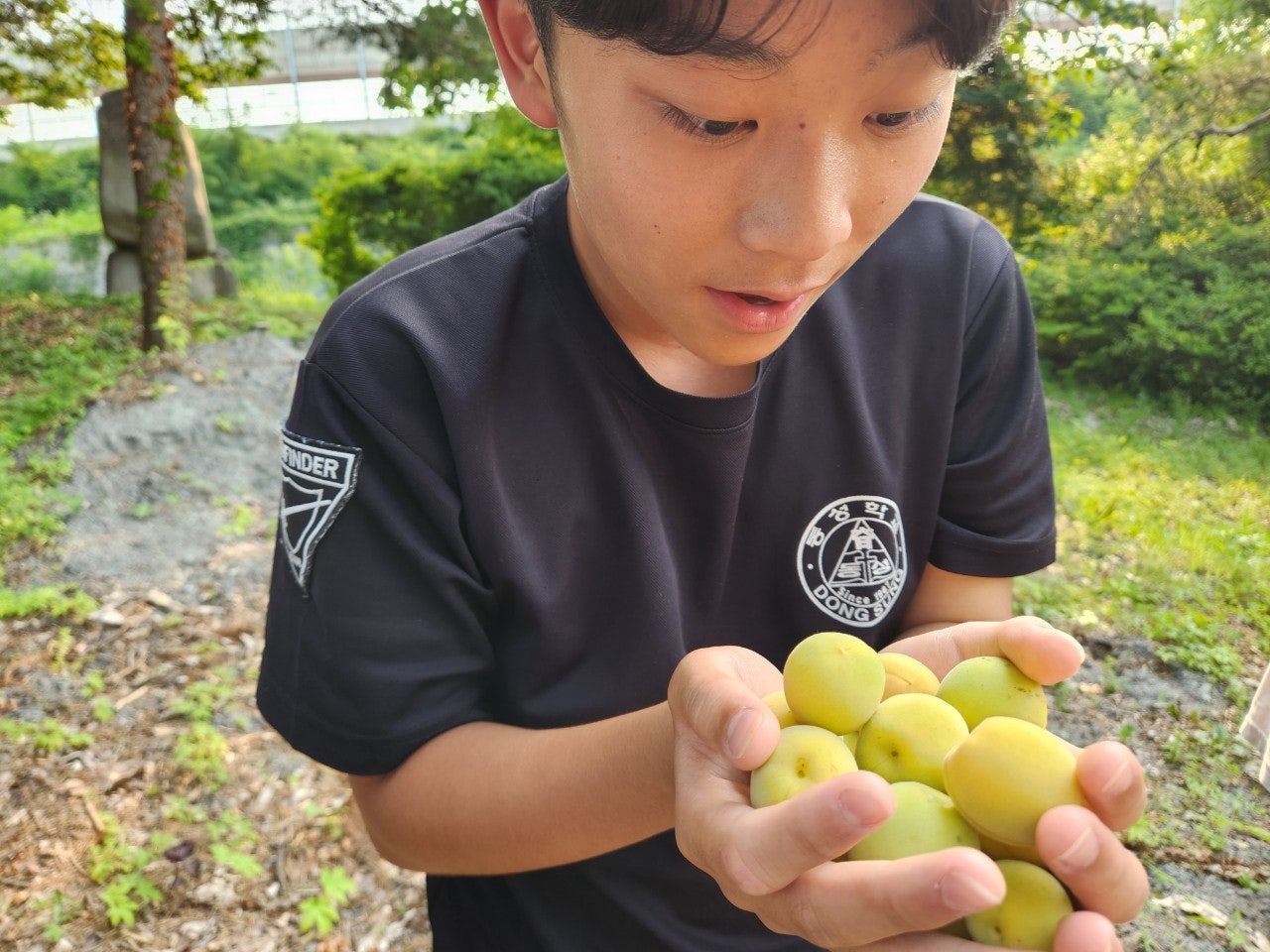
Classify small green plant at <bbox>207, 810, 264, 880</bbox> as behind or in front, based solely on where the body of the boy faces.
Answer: behind

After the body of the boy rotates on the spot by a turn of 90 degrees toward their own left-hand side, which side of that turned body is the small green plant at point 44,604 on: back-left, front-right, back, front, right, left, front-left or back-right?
left

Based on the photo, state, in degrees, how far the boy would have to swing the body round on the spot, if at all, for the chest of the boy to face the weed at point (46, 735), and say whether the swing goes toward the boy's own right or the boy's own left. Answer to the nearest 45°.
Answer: approximately 180°

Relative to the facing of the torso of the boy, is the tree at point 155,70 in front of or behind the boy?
behind

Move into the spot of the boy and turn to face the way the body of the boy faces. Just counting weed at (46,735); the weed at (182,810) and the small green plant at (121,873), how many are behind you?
3

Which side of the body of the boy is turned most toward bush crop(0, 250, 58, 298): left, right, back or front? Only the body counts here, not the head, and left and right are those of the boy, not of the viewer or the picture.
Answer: back

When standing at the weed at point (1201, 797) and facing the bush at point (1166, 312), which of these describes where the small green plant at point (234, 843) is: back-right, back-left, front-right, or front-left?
back-left

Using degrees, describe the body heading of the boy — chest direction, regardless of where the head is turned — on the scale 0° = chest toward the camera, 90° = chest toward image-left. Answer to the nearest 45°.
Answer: approximately 315°

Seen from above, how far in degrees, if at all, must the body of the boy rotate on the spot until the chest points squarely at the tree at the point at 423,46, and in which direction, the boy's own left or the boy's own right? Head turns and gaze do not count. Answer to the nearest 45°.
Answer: approximately 135° to the boy's own left

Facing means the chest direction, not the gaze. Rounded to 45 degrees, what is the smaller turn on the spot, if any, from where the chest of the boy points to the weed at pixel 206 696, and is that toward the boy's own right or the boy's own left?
approximately 180°

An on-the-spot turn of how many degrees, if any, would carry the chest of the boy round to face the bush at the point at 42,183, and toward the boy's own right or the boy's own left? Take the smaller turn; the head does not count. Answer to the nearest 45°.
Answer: approximately 180°
